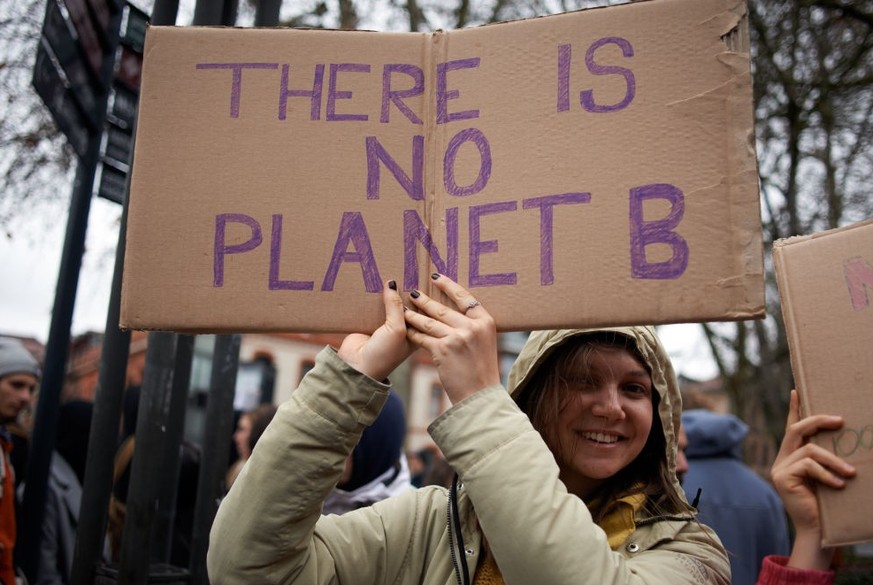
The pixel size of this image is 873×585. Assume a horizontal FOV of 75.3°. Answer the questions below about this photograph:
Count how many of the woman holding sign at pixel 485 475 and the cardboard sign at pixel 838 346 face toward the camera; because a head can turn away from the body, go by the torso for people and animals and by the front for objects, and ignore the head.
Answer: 2

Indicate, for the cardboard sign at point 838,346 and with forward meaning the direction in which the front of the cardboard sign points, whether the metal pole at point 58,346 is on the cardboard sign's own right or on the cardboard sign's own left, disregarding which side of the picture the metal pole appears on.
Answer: on the cardboard sign's own right

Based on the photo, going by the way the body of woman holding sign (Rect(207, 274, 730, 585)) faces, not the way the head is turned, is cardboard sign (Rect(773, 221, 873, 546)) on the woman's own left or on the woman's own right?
on the woman's own left

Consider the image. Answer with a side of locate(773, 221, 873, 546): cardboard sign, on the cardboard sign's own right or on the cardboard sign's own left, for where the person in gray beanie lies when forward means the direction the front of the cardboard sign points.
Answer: on the cardboard sign's own right

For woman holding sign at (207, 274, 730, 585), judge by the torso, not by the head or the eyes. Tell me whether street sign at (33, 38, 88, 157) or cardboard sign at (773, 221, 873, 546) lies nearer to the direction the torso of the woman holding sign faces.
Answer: the cardboard sign

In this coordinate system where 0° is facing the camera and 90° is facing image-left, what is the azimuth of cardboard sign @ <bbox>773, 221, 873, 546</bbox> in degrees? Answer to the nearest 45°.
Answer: approximately 0°

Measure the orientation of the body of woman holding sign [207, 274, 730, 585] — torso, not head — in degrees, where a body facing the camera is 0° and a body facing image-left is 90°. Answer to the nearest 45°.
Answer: approximately 0°
